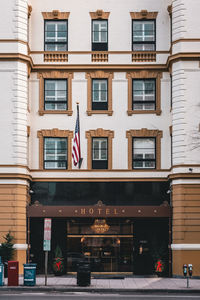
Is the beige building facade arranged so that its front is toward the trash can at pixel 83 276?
yes

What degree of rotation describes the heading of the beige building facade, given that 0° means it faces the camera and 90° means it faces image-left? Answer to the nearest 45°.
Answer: approximately 0°

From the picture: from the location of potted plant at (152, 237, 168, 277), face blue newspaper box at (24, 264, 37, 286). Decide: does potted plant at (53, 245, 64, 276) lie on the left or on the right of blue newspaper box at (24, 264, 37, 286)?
right
